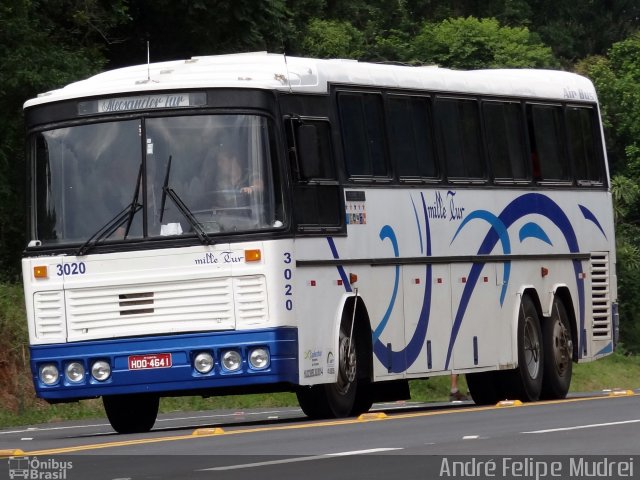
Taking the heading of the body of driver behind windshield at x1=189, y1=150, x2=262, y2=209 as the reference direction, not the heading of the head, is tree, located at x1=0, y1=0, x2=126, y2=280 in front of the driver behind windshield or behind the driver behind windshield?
behind

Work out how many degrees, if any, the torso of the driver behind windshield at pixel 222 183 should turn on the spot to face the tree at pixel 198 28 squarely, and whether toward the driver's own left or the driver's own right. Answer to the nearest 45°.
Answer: approximately 180°

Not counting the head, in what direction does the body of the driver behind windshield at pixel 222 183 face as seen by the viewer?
toward the camera
